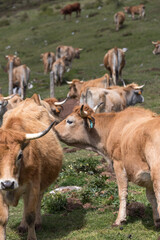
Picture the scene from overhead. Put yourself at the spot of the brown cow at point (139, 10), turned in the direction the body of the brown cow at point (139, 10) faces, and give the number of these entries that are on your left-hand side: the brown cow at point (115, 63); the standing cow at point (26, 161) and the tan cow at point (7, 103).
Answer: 3

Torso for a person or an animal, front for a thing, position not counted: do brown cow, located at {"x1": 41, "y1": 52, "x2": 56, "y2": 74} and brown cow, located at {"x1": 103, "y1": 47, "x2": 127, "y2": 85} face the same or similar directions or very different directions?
same or similar directions

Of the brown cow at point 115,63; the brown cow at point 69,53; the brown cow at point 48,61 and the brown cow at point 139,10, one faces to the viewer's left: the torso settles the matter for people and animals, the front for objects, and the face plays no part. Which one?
the brown cow at point 139,10

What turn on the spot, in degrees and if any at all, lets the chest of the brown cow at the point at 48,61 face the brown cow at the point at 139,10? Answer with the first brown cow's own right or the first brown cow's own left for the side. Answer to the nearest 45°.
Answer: approximately 45° to the first brown cow's own right

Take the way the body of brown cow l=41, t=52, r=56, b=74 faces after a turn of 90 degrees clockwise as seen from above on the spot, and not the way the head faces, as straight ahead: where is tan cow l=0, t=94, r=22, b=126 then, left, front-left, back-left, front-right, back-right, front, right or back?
right

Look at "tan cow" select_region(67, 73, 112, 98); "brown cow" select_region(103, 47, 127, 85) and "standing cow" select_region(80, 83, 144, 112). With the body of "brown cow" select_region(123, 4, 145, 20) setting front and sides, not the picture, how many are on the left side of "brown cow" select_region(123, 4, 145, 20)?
3

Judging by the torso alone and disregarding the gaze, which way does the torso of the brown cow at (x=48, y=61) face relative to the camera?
away from the camera

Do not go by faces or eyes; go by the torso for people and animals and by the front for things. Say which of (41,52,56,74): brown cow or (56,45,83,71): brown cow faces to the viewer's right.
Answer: (56,45,83,71): brown cow

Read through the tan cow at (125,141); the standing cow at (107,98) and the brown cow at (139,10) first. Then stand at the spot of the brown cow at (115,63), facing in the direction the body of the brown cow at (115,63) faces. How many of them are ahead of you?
1

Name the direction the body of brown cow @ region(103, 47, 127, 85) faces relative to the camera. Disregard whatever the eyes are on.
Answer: away from the camera

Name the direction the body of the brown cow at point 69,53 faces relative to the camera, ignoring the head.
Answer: to the viewer's right

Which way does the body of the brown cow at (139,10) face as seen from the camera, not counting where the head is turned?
to the viewer's left

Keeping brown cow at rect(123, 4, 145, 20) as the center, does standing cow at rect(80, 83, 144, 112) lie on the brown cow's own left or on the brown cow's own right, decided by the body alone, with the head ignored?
on the brown cow's own left

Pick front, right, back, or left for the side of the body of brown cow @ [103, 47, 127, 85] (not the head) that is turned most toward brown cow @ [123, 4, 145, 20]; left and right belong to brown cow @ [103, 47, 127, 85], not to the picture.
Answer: front

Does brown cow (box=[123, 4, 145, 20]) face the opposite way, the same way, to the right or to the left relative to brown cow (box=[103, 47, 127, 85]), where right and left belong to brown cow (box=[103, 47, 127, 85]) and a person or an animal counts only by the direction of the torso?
to the left
